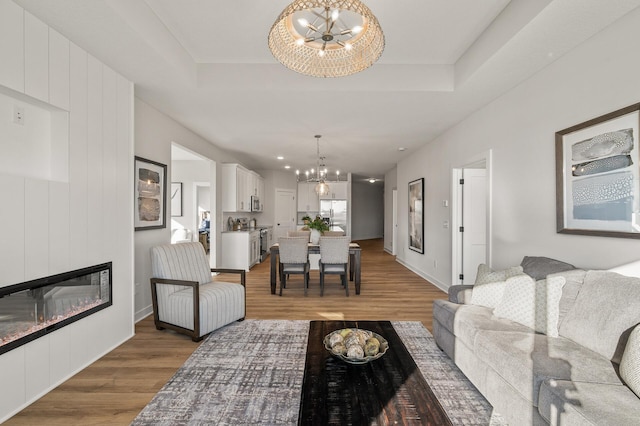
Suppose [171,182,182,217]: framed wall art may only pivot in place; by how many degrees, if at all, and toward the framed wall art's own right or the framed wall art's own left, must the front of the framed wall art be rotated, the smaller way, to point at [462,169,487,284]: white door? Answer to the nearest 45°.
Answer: approximately 45° to the framed wall art's own left

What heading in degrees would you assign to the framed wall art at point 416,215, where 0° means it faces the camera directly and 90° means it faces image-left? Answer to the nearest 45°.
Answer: approximately 90°

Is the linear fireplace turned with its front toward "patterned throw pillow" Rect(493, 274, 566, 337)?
yes

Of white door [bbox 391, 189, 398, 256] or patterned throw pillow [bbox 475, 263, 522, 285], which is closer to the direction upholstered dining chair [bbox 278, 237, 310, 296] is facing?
the white door

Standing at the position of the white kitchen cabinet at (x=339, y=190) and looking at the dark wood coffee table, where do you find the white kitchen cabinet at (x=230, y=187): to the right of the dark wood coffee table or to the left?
right

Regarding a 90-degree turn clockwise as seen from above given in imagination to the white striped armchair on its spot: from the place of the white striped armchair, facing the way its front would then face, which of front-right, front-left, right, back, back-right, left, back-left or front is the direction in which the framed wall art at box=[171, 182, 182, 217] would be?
back-right

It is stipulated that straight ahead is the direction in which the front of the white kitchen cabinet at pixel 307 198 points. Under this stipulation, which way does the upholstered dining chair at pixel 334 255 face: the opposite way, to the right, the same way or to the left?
the opposite way

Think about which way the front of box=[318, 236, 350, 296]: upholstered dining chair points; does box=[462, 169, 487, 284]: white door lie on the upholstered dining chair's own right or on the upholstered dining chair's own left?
on the upholstered dining chair's own right

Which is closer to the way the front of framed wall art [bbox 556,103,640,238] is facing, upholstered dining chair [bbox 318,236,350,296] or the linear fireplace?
the linear fireplace

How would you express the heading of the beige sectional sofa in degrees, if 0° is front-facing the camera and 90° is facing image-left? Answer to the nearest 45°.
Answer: approximately 45°

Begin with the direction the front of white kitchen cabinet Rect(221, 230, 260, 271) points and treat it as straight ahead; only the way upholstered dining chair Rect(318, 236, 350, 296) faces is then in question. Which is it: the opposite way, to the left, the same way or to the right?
to the left

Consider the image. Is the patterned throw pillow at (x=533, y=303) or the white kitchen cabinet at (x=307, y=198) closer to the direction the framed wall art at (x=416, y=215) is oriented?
the white kitchen cabinet

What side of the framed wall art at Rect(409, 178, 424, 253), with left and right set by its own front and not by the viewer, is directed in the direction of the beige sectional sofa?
left

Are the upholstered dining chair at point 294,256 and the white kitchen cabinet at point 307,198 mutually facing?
yes

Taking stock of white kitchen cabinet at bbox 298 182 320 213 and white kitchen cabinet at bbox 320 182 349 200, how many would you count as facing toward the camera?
2
